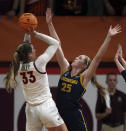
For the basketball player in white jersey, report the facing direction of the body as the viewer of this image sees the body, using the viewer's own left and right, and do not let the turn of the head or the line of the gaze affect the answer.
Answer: facing away from the viewer and to the right of the viewer
